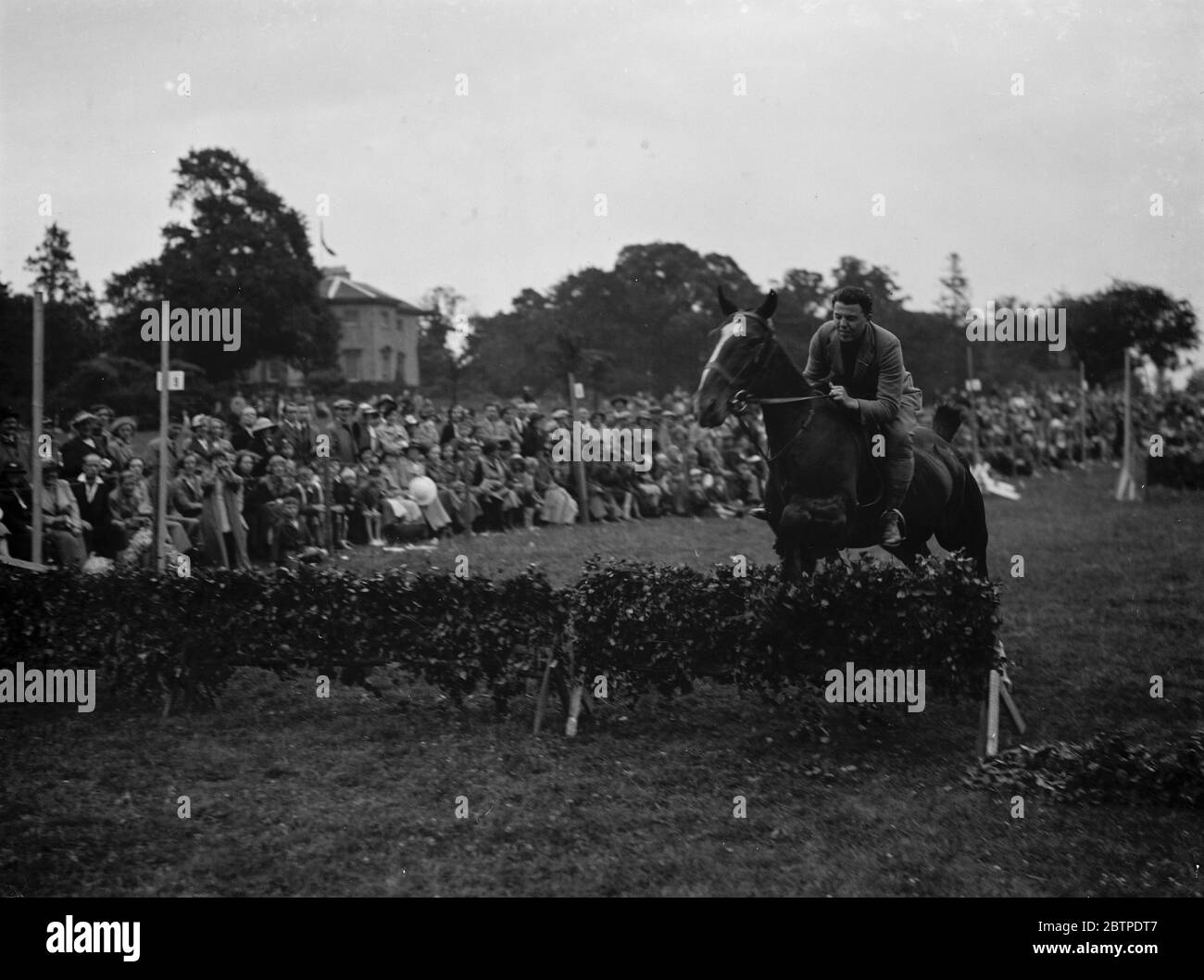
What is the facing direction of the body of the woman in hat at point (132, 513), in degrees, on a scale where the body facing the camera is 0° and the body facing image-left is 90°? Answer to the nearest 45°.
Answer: approximately 315°

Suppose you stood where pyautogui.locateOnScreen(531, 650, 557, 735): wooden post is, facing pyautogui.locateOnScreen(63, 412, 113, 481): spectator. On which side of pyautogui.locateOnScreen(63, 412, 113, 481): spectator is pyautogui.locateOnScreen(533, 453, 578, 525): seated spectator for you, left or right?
right

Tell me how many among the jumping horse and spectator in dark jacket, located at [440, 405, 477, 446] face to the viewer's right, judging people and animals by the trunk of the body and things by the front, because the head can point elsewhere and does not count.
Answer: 0

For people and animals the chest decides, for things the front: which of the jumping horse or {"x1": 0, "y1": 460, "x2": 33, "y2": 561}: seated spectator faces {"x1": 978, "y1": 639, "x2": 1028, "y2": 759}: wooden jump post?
the seated spectator

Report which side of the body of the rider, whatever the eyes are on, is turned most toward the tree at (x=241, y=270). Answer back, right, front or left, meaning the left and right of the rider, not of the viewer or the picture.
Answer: right

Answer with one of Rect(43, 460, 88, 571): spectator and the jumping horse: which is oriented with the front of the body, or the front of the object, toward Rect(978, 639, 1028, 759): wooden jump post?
the spectator

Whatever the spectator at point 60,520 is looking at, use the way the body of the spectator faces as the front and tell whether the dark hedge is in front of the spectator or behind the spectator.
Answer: in front

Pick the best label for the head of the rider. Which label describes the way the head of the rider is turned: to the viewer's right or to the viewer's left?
to the viewer's left

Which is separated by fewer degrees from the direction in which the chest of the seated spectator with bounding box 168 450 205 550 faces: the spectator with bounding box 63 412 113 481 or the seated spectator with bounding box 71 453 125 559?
the seated spectator

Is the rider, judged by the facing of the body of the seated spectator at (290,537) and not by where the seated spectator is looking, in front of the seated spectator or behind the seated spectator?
in front

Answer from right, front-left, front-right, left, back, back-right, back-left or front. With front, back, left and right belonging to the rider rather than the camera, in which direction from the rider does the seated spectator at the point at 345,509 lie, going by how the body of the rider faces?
right
